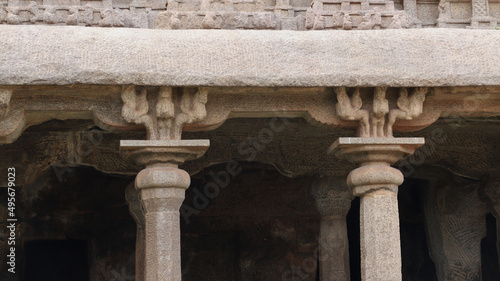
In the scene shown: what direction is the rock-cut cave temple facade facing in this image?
toward the camera
